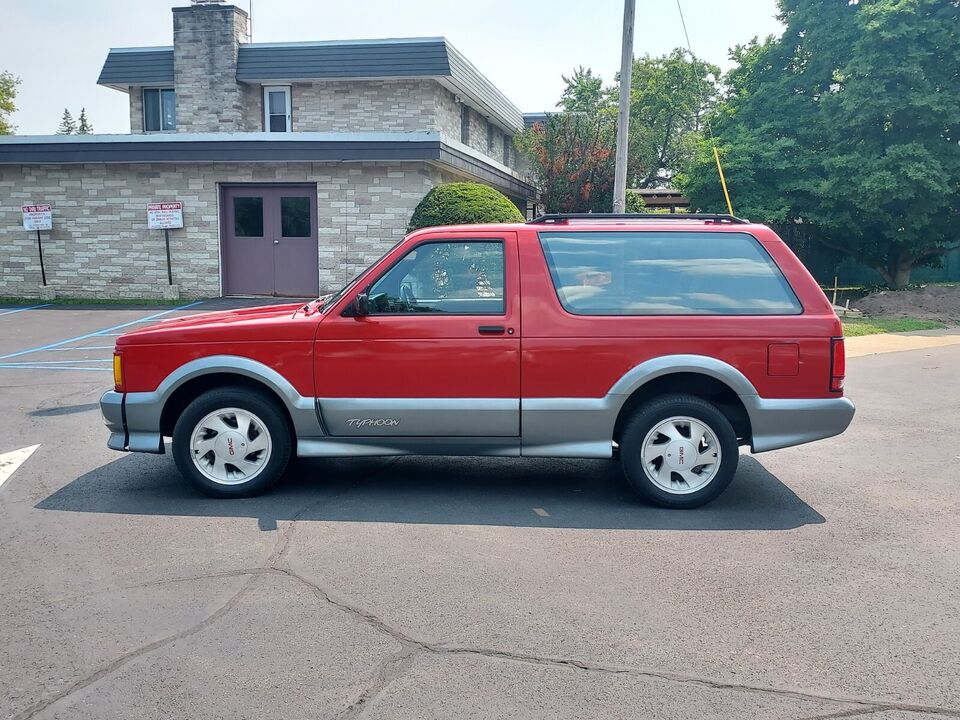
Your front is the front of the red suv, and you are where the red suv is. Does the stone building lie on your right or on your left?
on your right

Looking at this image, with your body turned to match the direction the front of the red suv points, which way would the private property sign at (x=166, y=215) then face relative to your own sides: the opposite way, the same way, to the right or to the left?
to the left

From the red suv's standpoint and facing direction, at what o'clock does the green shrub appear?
The green shrub is roughly at 3 o'clock from the red suv.

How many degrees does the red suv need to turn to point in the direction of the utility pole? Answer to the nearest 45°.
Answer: approximately 90° to its right

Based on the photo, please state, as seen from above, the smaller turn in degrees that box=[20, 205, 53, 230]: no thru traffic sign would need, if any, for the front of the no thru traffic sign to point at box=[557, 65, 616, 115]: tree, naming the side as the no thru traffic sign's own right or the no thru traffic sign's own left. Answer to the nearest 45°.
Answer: approximately 135° to the no thru traffic sign's own left

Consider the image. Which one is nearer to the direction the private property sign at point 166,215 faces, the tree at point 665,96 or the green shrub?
the green shrub

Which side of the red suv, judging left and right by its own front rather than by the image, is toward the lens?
left

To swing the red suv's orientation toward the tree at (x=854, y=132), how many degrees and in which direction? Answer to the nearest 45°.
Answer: approximately 135° to its right

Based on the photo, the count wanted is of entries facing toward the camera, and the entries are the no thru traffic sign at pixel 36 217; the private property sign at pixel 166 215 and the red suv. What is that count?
2

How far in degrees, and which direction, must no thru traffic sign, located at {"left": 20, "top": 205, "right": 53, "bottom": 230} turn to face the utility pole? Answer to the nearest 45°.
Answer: approximately 45° to its left

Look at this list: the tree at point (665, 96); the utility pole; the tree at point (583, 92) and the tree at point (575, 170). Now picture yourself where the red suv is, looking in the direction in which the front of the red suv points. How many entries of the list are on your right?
4

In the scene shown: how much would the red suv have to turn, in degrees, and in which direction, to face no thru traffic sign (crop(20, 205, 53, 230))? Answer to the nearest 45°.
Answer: approximately 45° to its right

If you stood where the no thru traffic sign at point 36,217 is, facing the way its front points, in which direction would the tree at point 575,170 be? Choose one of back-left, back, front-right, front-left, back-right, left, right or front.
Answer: left

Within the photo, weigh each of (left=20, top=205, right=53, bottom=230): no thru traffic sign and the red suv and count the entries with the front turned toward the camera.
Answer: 1
